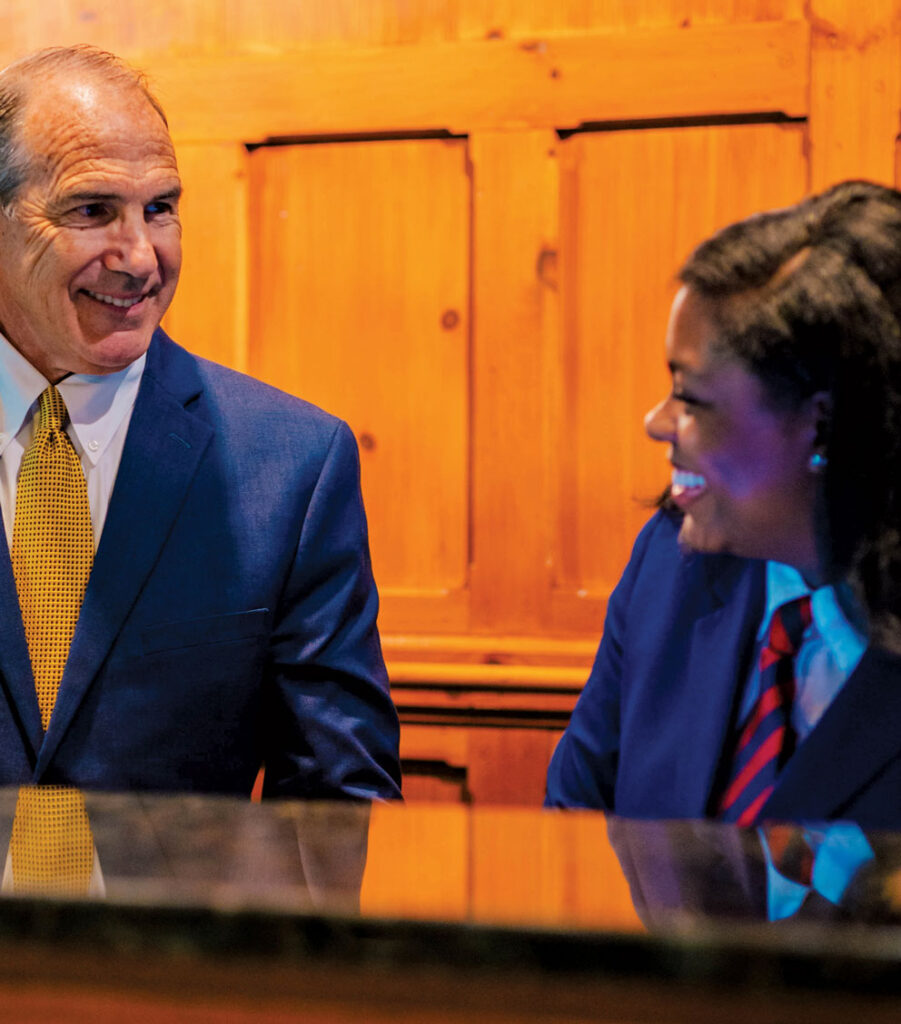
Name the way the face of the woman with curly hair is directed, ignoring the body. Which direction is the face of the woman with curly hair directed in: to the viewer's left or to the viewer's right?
to the viewer's left

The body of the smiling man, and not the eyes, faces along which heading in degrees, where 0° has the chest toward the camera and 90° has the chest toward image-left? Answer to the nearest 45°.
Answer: approximately 0°

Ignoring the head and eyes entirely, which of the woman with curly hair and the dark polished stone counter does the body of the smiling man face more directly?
the dark polished stone counter

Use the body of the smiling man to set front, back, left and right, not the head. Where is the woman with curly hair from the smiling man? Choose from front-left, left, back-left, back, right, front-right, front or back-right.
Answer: front-left

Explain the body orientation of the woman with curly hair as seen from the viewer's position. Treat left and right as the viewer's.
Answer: facing the viewer and to the left of the viewer

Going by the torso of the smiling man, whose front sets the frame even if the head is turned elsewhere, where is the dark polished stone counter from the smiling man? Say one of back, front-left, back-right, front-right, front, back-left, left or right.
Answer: front

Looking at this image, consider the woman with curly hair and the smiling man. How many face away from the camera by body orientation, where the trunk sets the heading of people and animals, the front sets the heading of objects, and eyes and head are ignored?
0

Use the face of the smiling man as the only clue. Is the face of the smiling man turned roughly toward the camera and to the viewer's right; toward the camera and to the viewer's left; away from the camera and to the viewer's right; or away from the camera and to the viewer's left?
toward the camera and to the viewer's right
